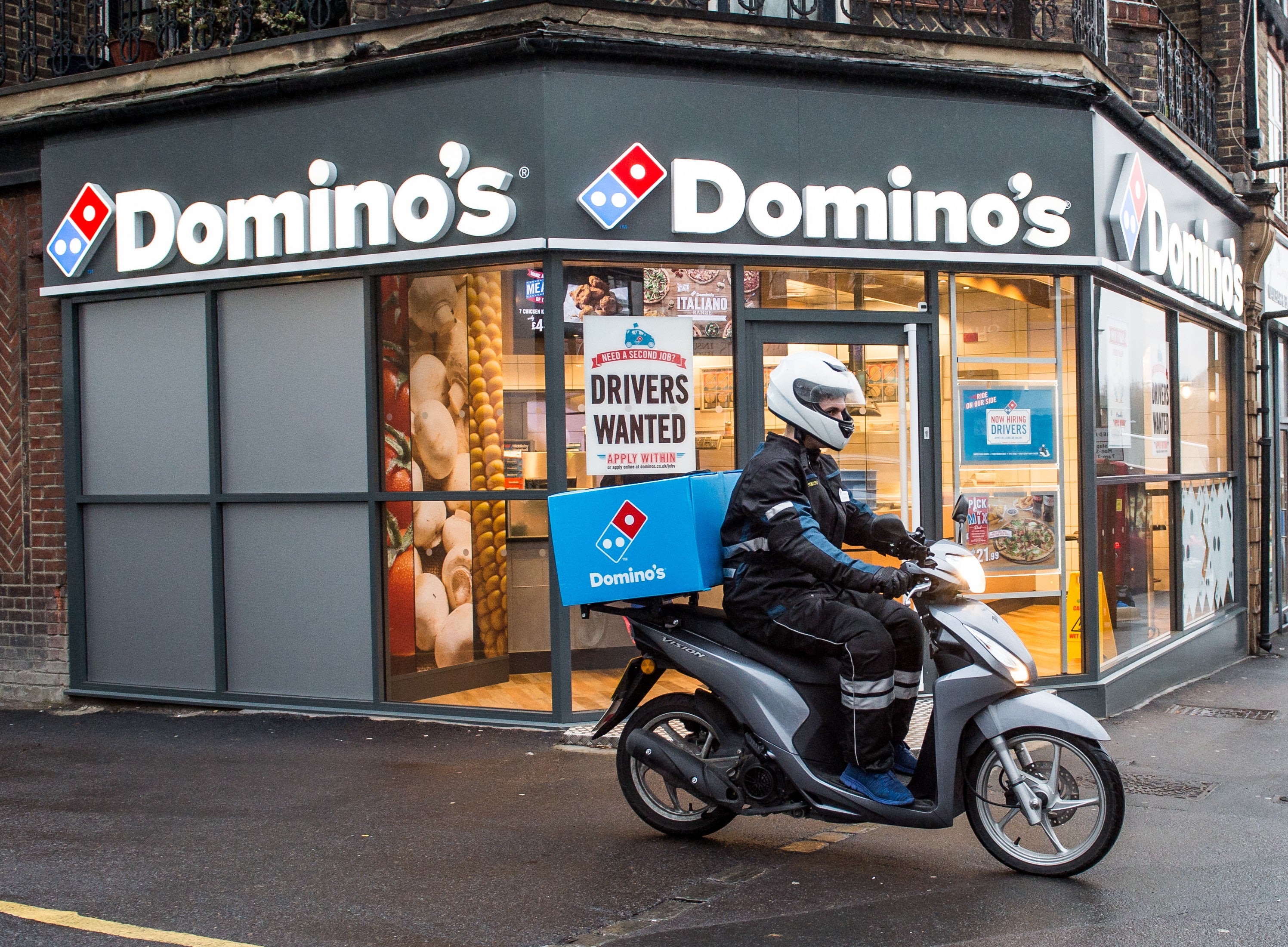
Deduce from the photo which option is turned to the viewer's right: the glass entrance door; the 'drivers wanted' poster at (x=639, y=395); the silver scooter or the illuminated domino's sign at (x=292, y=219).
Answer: the silver scooter

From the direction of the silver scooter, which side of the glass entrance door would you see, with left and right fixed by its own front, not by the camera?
front

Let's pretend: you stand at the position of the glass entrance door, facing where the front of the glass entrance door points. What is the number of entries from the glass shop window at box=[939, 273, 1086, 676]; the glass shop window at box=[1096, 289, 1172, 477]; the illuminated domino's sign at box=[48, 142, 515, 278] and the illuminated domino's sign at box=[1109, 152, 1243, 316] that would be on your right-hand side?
1

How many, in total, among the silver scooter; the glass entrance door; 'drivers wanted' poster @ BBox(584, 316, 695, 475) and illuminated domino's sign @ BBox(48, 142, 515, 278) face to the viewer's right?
1

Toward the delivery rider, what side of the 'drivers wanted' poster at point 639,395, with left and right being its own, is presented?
front

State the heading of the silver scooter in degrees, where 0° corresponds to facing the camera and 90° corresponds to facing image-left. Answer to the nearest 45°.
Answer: approximately 270°

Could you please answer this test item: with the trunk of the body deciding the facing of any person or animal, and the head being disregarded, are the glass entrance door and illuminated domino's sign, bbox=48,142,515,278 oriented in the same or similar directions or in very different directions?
same or similar directions

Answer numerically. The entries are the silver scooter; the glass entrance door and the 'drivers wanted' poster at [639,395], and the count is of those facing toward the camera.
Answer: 2

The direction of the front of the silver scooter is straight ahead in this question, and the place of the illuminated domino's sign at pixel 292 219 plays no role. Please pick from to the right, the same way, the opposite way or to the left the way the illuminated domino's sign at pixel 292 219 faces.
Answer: to the right

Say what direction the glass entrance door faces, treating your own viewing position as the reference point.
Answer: facing the viewer

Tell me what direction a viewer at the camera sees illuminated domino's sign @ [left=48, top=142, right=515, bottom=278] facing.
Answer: facing the viewer and to the left of the viewer

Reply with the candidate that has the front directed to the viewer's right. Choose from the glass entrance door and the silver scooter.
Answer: the silver scooter

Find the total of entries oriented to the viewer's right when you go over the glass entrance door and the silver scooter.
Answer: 1

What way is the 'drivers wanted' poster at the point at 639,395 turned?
toward the camera

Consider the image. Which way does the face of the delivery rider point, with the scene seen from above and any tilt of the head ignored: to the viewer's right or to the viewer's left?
to the viewer's right

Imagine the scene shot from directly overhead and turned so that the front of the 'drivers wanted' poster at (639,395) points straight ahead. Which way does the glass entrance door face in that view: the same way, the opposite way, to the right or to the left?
the same way
